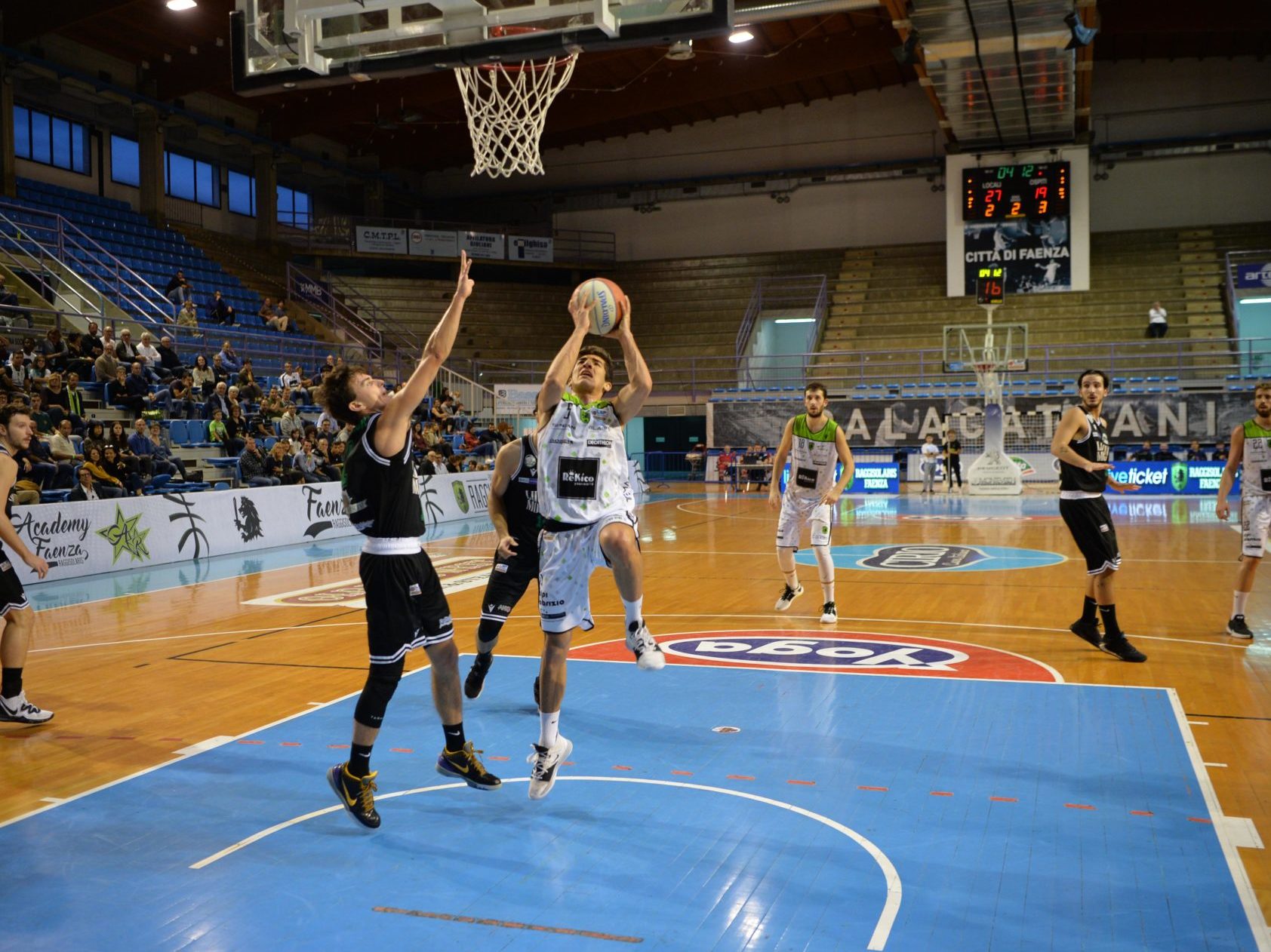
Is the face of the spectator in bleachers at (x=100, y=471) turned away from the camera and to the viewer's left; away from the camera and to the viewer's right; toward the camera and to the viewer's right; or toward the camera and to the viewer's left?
toward the camera and to the viewer's right

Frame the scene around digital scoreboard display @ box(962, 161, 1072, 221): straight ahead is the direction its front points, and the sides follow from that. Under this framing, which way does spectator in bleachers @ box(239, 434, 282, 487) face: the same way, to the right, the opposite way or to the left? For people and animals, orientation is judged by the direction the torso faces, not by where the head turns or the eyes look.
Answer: to the left

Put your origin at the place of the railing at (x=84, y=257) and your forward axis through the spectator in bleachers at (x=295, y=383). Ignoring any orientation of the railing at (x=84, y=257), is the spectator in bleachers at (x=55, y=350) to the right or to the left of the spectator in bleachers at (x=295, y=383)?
right

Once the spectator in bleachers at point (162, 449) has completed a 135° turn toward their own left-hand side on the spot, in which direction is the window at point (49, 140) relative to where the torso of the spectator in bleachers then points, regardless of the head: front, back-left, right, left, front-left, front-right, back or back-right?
front

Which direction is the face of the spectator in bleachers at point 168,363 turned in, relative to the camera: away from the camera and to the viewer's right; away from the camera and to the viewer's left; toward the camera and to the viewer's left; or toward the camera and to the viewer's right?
toward the camera and to the viewer's right

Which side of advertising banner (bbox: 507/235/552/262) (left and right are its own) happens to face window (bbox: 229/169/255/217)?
right

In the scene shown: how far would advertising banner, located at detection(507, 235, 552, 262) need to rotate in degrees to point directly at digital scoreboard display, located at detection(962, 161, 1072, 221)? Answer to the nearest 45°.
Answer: approximately 45° to its left

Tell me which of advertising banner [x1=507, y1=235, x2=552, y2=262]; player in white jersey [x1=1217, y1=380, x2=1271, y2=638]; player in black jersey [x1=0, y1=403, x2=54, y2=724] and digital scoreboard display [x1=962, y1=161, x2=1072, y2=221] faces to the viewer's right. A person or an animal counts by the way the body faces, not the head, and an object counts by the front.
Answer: the player in black jersey

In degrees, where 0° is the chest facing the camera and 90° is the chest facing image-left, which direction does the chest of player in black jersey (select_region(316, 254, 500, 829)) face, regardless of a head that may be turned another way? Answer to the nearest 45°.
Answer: approximately 270°

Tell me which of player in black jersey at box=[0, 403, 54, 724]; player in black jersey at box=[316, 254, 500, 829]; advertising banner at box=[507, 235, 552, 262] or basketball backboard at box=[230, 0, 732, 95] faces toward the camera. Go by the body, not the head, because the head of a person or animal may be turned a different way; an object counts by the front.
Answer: the advertising banner

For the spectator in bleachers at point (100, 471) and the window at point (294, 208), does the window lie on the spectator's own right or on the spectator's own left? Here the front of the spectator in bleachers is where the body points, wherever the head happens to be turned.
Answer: on the spectator's own left

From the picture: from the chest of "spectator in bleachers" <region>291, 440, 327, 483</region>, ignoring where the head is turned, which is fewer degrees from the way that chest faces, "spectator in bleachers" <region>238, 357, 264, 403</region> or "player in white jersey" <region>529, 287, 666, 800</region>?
the player in white jersey

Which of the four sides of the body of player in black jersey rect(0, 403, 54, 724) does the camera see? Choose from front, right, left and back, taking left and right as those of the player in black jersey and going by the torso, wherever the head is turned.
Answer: right
